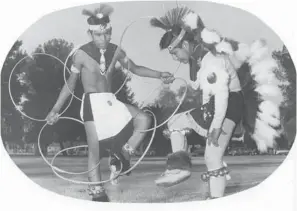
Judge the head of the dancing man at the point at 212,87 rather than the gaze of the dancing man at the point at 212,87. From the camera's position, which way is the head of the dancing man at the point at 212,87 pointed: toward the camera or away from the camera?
toward the camera

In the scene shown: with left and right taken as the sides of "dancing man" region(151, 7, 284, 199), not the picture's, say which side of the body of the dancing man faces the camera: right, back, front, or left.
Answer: left
